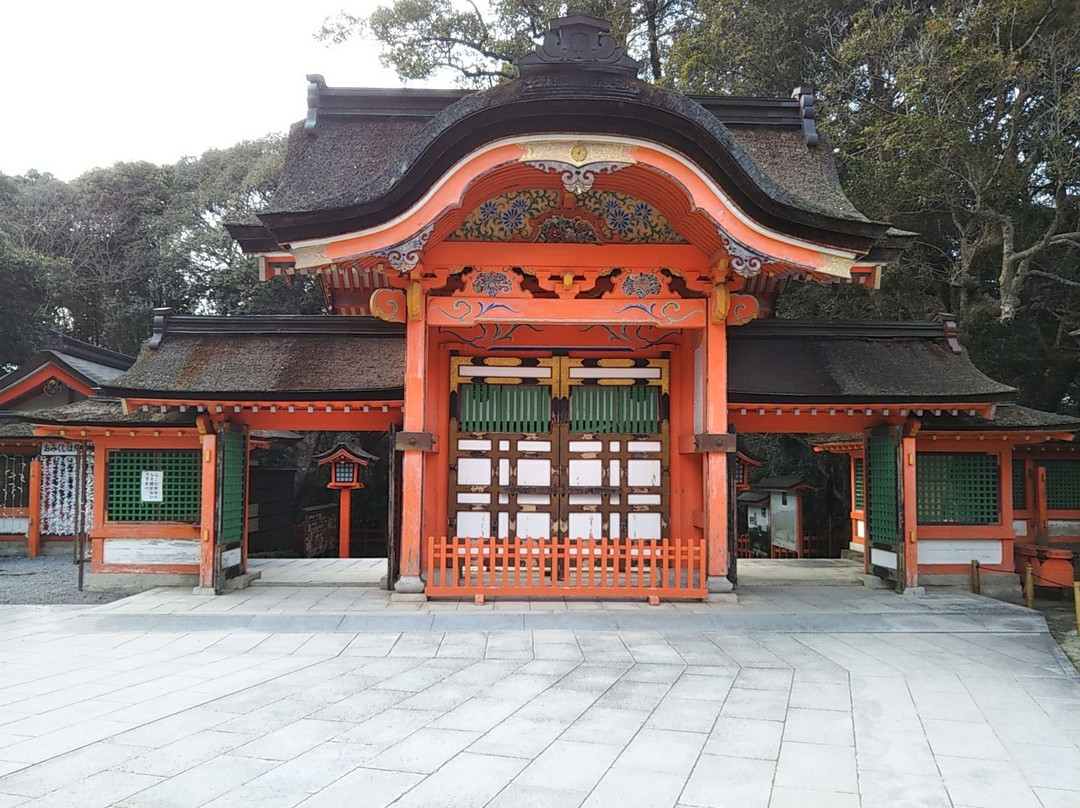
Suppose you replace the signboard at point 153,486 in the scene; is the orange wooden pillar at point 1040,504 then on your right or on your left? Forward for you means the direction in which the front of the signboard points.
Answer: on your left

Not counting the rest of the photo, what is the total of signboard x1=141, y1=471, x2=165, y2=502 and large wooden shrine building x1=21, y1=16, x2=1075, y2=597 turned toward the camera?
2

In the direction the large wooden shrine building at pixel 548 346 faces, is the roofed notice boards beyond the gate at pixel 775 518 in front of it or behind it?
behind

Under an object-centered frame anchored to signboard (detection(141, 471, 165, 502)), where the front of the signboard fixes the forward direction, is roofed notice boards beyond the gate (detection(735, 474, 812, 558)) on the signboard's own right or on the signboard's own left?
on the signboard's own left

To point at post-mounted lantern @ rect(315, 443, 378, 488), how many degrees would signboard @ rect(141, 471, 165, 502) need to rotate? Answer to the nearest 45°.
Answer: approximately 135° to its left

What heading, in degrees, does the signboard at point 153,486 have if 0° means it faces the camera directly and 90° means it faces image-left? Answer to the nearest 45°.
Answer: approximately 0°
